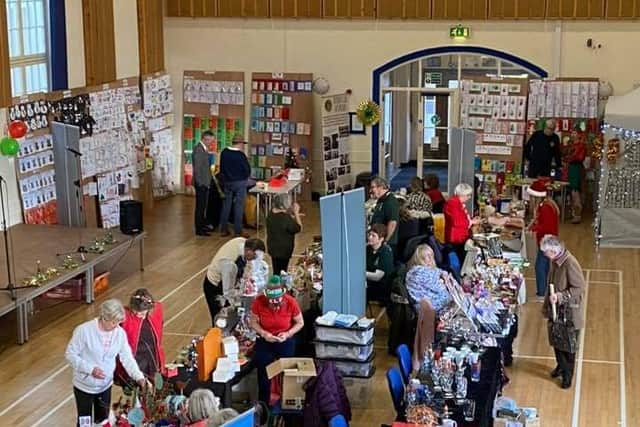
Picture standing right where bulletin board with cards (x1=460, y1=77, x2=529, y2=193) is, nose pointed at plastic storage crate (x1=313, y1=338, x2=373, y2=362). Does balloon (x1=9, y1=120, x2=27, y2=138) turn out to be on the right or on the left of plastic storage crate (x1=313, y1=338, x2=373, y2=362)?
right

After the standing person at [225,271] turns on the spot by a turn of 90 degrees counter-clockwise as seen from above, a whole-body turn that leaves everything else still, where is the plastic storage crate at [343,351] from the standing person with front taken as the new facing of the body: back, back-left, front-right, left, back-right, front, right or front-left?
back-right

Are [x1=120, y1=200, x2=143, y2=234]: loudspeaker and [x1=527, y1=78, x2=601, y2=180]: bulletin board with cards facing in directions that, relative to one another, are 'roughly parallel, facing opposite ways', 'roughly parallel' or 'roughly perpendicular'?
roughly perpendicular

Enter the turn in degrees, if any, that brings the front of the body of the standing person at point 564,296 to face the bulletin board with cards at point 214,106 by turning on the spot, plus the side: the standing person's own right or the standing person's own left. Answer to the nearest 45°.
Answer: approximately 90° to the standing person's own right

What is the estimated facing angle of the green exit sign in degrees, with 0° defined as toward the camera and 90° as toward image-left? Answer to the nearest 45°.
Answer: approximately 0°

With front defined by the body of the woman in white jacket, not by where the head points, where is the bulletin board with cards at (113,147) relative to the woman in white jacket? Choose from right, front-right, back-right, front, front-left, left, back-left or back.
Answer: back-left

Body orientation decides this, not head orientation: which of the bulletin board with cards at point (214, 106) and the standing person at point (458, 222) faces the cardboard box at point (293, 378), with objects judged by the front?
the bulletin board with cards

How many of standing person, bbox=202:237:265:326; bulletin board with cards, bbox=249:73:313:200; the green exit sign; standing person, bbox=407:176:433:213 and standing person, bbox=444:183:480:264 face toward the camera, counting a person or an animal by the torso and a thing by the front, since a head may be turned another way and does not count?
2

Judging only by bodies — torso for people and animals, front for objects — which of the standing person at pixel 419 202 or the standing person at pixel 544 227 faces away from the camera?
the standing person at pixel 419 202

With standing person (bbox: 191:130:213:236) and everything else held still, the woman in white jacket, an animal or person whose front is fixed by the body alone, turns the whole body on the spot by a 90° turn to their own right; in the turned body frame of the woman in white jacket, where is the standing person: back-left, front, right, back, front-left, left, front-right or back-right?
back-right

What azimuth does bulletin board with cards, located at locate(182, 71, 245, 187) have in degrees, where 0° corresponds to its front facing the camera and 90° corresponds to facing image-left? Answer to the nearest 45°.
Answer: approximately 0°

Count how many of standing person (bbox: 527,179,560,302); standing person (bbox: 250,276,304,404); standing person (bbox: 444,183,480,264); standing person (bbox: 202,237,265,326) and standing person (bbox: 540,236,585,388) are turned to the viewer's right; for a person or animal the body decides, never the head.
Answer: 2

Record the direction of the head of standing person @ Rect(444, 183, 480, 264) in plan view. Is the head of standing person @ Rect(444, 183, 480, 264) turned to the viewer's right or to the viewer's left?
to the viewer's right

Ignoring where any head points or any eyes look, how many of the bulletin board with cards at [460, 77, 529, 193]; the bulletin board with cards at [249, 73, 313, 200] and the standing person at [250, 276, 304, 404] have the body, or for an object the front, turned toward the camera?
3

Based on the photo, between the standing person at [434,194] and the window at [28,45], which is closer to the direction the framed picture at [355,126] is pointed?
the standing person
